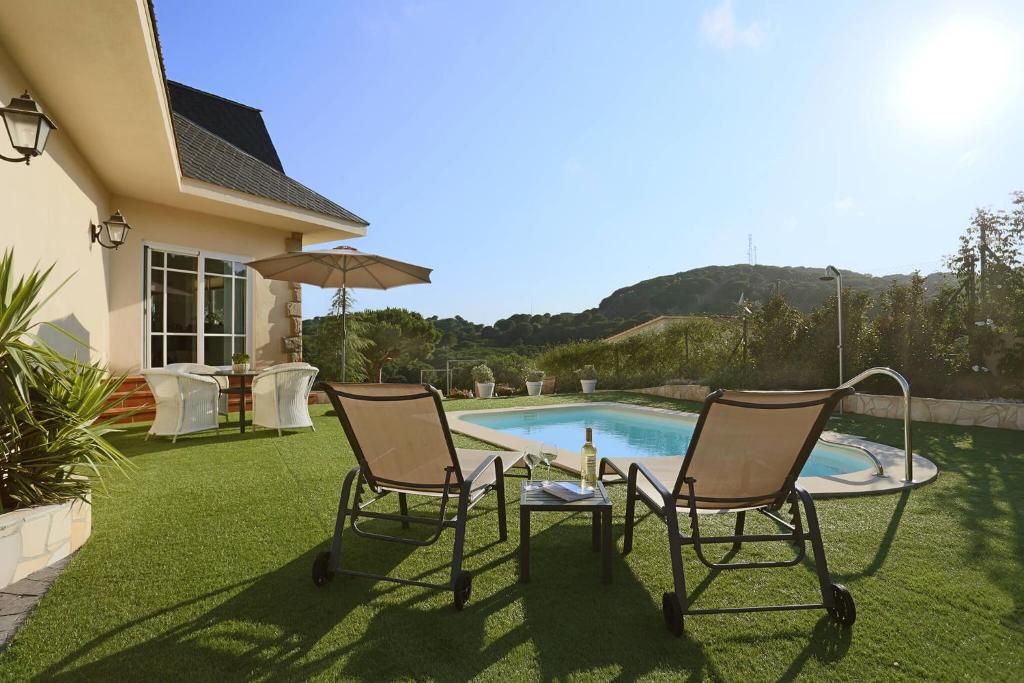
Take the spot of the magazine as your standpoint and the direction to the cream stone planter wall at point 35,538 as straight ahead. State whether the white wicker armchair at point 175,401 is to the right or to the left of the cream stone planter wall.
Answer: right

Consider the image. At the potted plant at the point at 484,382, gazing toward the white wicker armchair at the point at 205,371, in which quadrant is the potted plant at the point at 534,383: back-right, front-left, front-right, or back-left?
back-left

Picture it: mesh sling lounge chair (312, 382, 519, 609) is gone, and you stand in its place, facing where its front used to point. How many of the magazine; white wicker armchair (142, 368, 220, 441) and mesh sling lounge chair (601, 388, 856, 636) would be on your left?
1

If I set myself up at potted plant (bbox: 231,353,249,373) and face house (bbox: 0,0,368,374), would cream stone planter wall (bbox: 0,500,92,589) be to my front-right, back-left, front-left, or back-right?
back-left

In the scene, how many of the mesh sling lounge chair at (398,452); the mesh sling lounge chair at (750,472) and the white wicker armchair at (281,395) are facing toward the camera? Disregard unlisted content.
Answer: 0

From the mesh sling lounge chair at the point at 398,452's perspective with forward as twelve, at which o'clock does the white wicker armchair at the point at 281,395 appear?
The white wicker armchair is roughly at 10 o'clock from the mesh sling lounge chair.

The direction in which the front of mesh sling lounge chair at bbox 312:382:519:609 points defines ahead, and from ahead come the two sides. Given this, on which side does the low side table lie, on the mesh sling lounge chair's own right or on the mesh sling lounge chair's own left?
on the mesh sling lounge chair's own right

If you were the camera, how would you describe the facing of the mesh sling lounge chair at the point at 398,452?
facing away from the viewer and to the right of the viewer

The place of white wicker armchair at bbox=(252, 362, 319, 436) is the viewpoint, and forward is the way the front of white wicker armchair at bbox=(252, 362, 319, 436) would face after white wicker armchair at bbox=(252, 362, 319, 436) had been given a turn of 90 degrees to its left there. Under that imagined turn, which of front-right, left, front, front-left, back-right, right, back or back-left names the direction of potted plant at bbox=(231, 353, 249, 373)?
right

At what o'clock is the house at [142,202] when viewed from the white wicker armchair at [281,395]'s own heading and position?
The house is roughly at 12 o'clock from the white wicker armchair.

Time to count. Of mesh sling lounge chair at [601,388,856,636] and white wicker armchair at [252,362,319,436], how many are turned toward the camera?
0

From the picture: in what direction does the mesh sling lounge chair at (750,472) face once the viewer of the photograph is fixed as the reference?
facing away from the viewer and to the left of the viewer

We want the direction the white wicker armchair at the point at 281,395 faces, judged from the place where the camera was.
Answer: facing away from the viewer and to the left of the viewer

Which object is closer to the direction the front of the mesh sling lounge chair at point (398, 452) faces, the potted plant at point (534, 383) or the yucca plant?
the potted plant

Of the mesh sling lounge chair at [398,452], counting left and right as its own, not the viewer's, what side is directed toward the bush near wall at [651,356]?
front

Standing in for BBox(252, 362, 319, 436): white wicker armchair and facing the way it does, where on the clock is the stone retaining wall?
The stone retaining wall is roughly at 5 o'clock from the white wicker armchair.

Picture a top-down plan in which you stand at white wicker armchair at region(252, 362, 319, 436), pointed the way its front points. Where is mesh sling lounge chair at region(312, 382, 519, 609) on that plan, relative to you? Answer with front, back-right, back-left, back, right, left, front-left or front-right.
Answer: back-left

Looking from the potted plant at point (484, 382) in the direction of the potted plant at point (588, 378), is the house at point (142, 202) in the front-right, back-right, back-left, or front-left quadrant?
back-right
